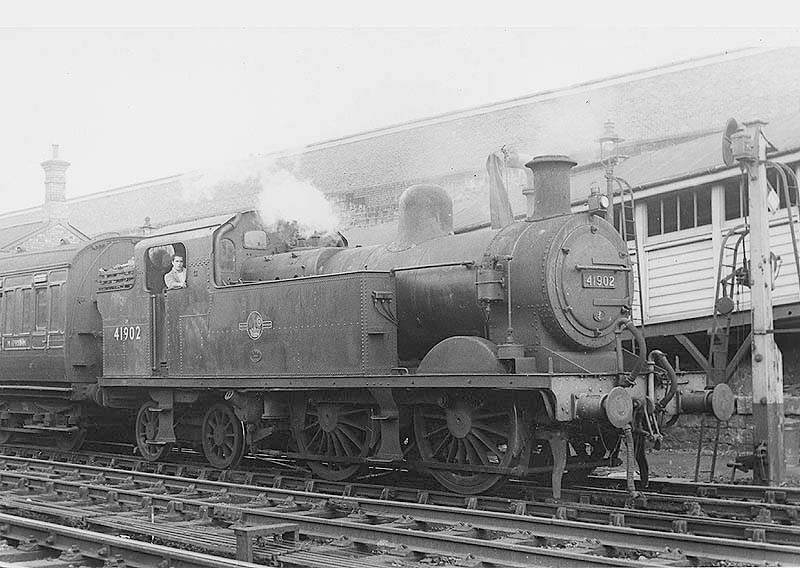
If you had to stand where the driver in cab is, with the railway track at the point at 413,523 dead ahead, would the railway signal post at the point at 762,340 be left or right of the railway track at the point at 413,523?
left

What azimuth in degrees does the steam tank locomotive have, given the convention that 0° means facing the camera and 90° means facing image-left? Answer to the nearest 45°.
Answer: approximately 315°

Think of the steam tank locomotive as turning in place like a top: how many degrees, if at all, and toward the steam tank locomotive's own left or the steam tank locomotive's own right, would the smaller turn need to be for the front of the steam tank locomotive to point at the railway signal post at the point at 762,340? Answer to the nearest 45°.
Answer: approximately 45° to the steam tank locomotive's own left
